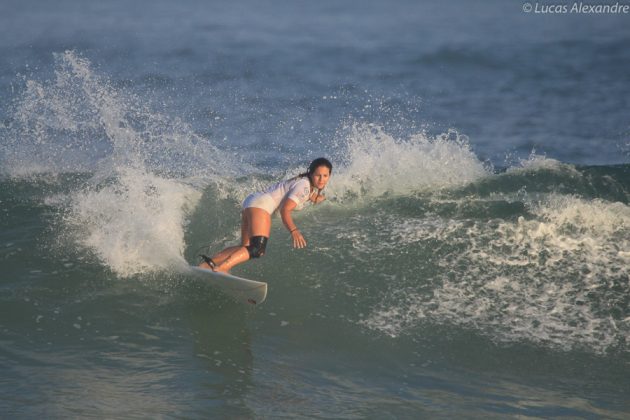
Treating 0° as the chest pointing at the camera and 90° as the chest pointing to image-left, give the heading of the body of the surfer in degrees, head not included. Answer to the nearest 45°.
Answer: approximately 270°
